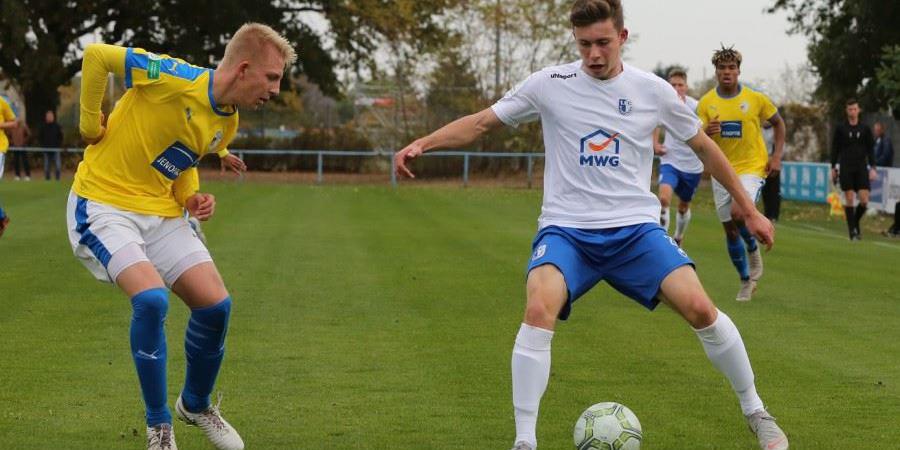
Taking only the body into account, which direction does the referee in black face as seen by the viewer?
toward the camera

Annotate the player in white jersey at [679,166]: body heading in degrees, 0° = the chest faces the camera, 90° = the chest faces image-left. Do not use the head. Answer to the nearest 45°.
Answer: approximately 45°

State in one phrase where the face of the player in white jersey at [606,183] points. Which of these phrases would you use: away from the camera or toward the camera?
toward the camera

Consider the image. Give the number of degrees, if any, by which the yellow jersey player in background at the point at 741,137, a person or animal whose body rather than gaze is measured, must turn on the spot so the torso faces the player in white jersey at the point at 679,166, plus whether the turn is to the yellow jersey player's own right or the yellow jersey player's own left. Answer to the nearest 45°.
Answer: approximately 135° to the yellow jersey player's own right

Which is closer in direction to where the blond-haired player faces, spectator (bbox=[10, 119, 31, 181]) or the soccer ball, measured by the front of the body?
the soccer ball

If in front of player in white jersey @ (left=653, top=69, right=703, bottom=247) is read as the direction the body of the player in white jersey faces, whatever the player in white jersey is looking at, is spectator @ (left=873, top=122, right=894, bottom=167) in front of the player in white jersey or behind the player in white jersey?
behind

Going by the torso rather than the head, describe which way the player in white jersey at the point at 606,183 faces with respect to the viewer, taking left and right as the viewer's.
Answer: facing the viewer

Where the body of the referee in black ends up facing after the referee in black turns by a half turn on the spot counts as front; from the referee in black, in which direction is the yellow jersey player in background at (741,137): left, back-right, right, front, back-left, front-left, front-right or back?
back

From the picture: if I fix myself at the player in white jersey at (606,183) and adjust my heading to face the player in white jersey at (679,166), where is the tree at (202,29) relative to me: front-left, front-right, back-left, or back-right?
front-left

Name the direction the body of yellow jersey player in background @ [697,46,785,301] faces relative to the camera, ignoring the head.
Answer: toward the camera

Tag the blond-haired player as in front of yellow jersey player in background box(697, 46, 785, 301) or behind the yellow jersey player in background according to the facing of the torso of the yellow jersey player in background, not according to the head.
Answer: in front

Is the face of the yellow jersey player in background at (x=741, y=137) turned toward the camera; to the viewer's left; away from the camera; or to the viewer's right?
toward the camera

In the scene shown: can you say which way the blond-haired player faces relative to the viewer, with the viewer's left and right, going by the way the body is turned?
facing the viewer and to the right of the viewer
